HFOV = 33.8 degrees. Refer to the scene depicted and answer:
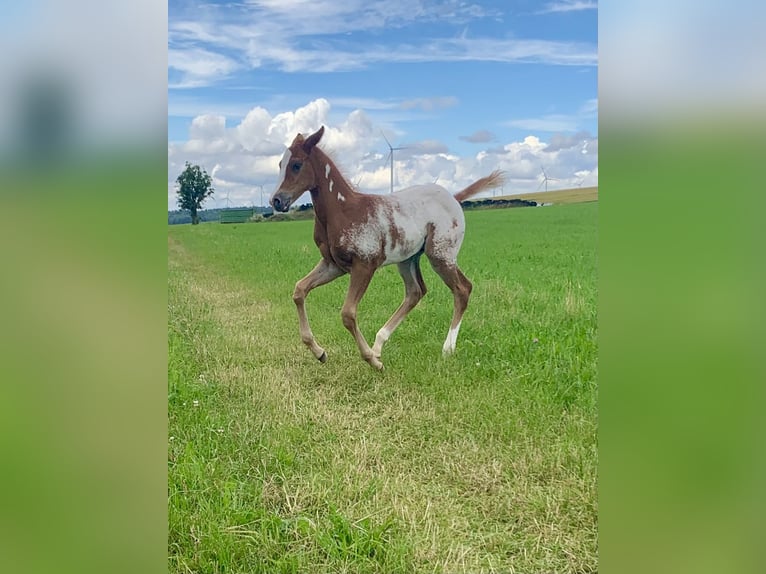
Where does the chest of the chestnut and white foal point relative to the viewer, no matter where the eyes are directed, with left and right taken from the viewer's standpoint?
facing to the left of the viewer
